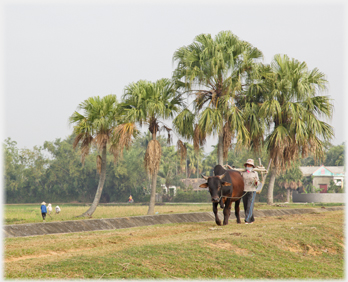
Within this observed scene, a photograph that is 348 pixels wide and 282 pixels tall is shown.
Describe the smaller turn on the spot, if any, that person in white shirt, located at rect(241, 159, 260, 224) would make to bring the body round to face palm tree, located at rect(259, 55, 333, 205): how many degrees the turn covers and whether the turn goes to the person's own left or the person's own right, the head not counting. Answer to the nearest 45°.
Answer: approximately 180°

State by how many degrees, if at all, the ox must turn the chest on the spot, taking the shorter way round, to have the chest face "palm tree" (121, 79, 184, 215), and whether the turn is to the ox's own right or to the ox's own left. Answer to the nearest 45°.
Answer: approximately 90° to the ox's own right

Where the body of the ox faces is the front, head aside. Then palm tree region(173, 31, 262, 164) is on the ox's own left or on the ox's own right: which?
on the ox's own right

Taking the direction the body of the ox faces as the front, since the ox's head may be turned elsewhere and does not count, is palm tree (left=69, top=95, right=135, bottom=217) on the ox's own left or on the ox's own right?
on the ox's own right

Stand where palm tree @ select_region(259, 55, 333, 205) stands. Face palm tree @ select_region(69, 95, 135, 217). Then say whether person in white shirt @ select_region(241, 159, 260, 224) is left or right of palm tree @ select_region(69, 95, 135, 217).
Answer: left

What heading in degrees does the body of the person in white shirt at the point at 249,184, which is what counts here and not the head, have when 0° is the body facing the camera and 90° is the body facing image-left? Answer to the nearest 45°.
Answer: approximately 0°

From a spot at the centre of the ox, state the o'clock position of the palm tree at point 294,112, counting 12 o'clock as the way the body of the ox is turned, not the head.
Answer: The palm tree is roughly at 5 o'clock from the ox.
